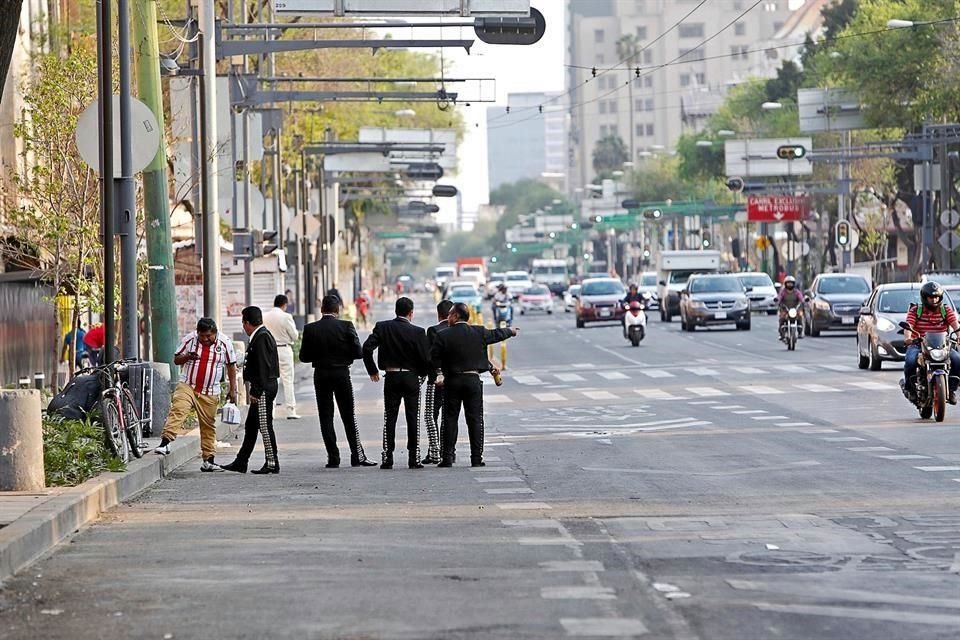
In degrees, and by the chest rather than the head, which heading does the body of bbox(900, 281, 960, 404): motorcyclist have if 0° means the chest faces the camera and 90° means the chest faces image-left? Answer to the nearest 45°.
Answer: approximately 0°

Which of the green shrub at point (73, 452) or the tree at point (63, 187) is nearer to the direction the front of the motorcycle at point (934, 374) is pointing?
the green shrub

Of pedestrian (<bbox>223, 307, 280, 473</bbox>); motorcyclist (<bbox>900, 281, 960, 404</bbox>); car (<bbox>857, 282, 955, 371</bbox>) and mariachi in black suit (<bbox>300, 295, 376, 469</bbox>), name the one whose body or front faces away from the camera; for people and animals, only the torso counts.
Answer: the mariachi in black suit

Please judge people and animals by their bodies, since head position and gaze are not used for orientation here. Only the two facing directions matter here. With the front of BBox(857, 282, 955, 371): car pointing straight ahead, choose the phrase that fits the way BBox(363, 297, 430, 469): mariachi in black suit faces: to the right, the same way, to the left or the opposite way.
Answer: the opposite way

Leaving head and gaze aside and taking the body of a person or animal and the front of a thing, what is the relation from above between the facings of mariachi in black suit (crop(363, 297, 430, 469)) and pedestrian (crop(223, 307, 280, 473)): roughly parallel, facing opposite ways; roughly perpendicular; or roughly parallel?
roughly perpendicular

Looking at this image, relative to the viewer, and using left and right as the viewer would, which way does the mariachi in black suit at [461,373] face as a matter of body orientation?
facing away from the viewer

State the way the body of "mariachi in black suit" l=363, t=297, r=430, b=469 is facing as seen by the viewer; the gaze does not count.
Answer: away from the camera

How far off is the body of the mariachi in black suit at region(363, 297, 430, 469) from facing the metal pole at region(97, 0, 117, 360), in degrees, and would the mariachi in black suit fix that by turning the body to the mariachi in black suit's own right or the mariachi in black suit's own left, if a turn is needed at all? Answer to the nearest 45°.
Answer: approximately 90° to the mariachi in black suit's own left

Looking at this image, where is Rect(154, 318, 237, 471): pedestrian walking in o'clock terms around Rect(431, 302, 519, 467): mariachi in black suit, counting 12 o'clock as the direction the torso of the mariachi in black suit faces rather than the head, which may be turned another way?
The pedestrian walking is roughly at 9 o'clock from the mariachi in black suit.

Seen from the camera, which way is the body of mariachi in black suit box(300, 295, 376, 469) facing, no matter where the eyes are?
away from the camera

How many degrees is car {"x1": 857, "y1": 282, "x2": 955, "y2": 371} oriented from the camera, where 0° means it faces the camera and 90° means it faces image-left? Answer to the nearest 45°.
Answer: approximately 0°

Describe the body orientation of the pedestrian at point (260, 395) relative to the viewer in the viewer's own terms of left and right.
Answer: facing to the left of the viewer
